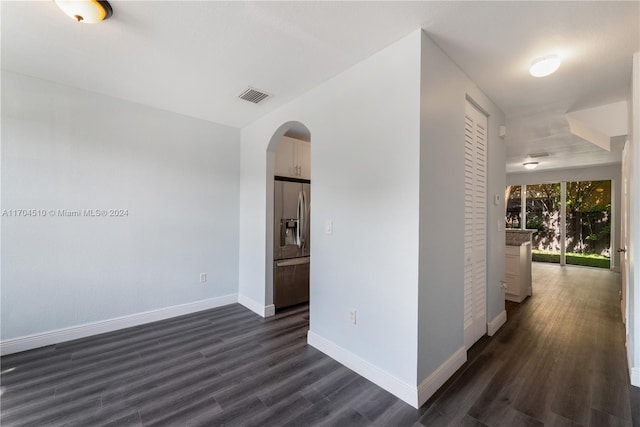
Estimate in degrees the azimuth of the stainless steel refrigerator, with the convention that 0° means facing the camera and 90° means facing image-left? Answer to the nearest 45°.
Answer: approximately 315°

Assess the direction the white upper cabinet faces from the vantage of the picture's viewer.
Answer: facing the viewer and to the right of the viewer

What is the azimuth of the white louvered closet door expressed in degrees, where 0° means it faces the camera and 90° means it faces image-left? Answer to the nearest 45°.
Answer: approximately 270°

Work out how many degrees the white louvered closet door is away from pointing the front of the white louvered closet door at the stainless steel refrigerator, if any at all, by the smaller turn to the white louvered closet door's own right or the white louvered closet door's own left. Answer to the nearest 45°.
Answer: approximately 180°

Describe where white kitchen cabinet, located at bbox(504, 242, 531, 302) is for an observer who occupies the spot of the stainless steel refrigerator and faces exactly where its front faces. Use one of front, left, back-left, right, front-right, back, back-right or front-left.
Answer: front-left

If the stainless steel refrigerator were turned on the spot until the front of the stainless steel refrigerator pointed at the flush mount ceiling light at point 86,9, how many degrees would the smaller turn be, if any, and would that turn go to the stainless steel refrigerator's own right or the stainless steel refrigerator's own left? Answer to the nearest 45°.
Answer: approximately 90° to the stainless steel refrigerator's own right

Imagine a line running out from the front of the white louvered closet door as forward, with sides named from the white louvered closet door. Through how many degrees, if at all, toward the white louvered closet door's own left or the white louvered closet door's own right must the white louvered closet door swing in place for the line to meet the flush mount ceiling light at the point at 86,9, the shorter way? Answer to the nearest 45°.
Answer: approximately 135° to the white louvered closet door's own right

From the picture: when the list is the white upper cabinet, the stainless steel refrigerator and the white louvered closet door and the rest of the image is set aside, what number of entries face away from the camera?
0

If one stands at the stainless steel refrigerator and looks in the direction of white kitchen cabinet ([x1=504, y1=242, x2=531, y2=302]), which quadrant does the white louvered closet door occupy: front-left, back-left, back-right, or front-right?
front-right

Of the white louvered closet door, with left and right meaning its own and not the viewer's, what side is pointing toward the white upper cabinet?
back

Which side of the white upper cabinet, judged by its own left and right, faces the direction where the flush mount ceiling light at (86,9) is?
right

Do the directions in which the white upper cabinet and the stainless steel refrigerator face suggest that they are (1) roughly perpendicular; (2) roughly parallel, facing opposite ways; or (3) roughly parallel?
roughly parallel

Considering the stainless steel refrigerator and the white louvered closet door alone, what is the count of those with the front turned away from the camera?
0

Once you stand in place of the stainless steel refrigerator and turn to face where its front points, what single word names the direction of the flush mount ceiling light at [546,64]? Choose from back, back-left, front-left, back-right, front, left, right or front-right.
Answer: front

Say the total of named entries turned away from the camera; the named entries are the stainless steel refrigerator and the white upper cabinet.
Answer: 0
